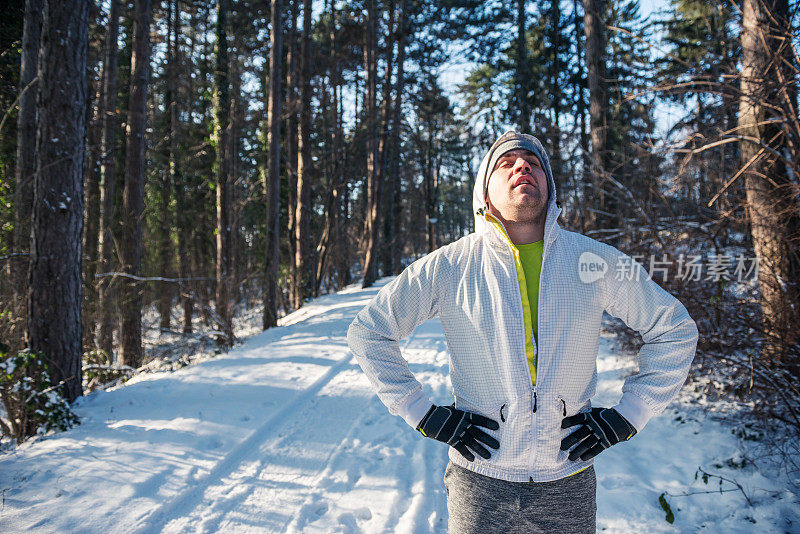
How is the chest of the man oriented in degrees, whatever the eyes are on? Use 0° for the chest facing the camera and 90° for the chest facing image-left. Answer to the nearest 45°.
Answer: approximately 0°

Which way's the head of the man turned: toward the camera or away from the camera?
toward the camera
